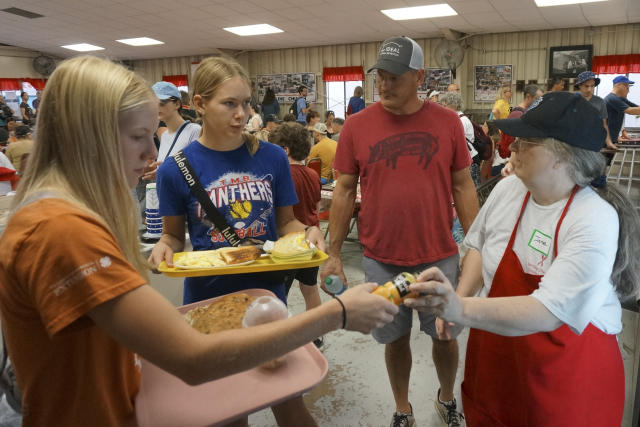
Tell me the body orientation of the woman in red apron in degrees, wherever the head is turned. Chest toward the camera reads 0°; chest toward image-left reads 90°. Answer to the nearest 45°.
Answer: approximately 45°

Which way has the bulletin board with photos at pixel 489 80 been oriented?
toward the camera

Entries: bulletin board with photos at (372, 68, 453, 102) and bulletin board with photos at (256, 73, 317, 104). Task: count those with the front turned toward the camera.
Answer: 2

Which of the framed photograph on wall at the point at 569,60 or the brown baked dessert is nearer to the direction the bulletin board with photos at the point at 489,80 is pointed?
the brown baked dessert

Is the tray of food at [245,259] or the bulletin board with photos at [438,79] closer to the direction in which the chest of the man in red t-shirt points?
the tray of food

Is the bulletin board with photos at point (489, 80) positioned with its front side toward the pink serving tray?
yes

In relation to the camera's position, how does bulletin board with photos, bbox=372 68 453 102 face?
facing the viewer

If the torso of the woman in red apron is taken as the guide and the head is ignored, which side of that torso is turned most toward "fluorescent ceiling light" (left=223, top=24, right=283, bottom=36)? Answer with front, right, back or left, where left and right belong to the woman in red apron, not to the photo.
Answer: right

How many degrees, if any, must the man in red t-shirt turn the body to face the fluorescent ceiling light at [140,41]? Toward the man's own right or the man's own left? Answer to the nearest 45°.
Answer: approximately 135° to the man's own right

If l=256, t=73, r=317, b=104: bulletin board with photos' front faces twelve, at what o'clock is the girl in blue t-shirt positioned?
The girl in blue t-shirt is roughly at 12 o'clock from the bulletin board with photos.

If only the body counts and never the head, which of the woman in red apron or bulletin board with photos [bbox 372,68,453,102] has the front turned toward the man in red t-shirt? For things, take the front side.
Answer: the bulletin board with photos

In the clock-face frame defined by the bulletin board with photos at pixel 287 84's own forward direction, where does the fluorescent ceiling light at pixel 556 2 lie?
The fluorescent ceiling light is roughly at 11 o'clock from the bulletin board with photos.

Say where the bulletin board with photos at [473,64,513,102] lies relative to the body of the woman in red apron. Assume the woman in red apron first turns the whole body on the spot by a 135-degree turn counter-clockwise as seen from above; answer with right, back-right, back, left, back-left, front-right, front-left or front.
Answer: left
